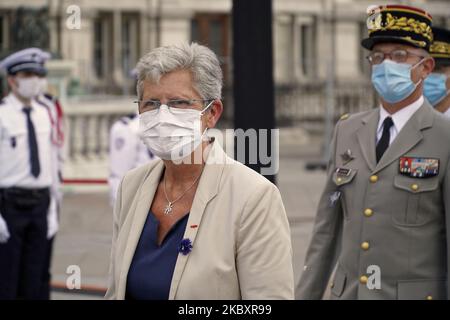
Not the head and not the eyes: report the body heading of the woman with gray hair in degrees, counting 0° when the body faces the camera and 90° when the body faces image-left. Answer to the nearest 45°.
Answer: approximately 45°

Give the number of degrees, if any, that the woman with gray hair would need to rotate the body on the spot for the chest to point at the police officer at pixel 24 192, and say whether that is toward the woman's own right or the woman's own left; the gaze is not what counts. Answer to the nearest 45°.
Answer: approximately 135° to the woman's own right

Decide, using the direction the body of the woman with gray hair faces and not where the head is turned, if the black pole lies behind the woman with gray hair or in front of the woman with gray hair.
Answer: behind

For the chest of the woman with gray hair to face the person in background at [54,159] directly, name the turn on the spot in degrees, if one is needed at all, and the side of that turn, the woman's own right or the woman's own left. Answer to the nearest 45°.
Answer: approximately 135° to the woman's own right

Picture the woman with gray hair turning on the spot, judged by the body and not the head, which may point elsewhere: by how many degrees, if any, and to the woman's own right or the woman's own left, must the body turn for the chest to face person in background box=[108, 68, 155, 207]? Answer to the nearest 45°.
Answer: approximately 135° to the woman's own right

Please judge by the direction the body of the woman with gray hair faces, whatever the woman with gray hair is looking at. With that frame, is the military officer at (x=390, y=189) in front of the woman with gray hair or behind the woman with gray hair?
behind

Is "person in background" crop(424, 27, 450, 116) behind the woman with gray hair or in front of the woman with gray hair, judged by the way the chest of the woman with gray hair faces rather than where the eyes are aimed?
behind

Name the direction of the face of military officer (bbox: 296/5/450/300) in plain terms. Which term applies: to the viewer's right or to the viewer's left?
to the viewer's left
